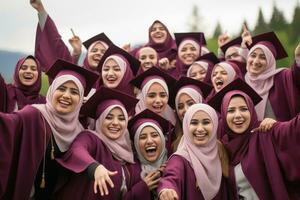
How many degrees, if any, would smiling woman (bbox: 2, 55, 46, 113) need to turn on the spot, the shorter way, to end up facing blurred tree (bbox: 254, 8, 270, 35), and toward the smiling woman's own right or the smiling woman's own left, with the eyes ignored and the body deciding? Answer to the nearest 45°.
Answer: approximately 135° to the smiling woman's own left

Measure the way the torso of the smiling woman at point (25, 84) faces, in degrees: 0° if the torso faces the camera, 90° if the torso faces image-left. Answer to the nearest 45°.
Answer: approximately 0°

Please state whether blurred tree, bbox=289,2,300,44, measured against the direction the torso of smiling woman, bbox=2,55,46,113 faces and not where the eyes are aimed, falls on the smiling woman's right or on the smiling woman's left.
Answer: on the smiling woman's left

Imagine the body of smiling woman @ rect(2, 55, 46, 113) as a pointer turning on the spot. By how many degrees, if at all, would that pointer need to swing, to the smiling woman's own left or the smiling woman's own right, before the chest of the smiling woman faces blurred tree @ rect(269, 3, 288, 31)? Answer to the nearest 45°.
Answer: approximately 135° to the smiling woman's own left
